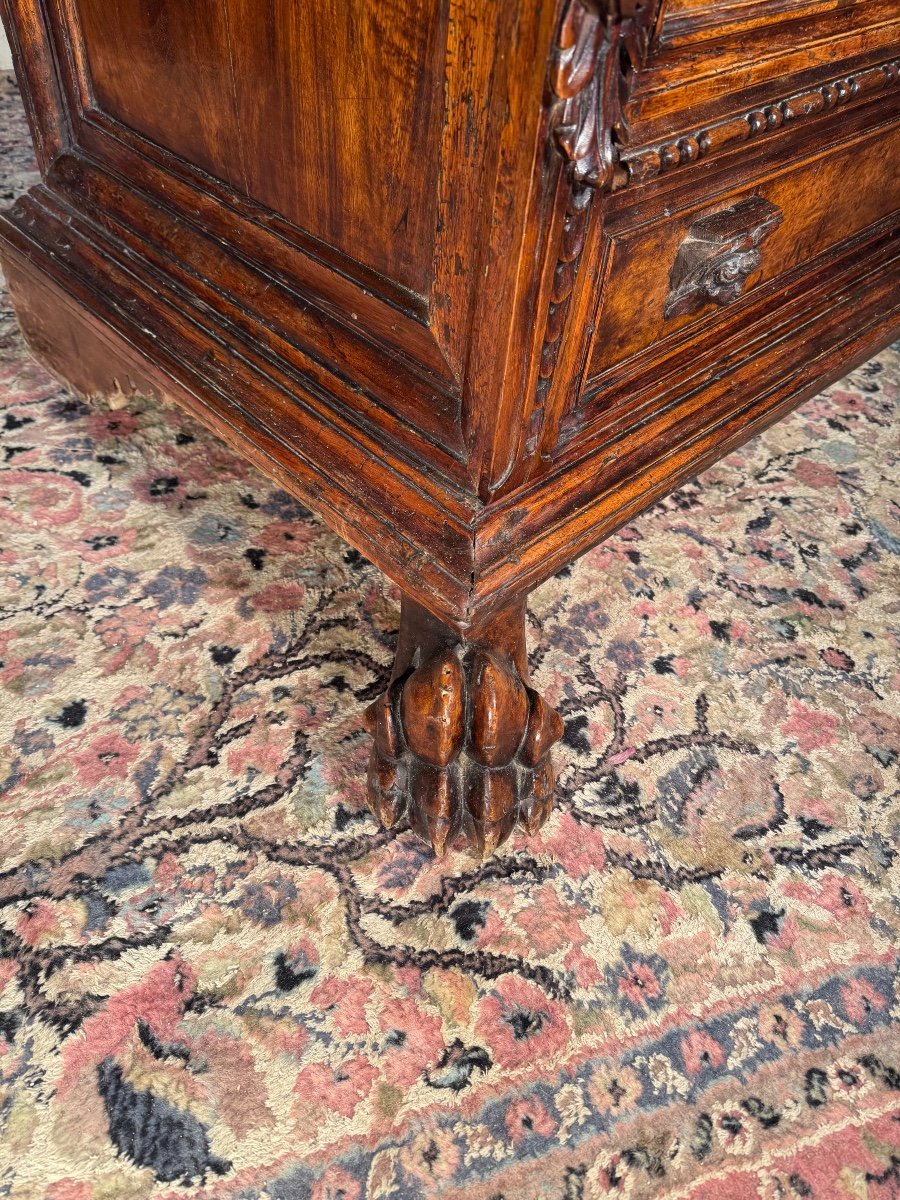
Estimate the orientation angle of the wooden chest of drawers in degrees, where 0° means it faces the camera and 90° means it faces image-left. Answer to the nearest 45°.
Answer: approximately 315°
